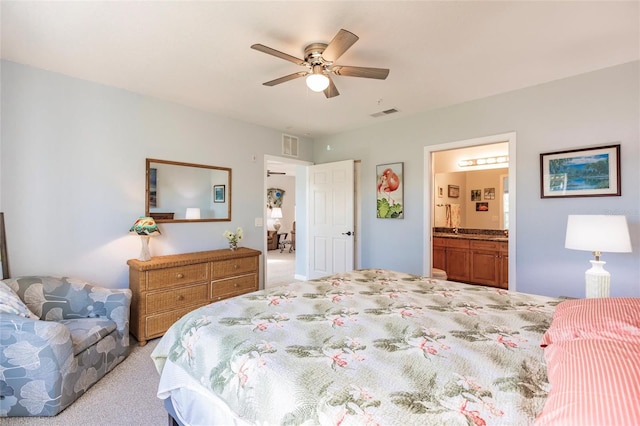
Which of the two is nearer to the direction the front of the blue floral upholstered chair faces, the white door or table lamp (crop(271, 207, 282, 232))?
the white door

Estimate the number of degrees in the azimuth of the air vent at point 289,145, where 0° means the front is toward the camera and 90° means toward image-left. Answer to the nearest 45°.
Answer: approximately 315°

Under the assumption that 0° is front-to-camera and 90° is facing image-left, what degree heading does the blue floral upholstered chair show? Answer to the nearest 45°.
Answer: approximately 315°

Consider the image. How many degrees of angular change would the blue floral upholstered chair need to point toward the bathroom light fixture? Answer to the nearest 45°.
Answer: approximately 45° to its left
